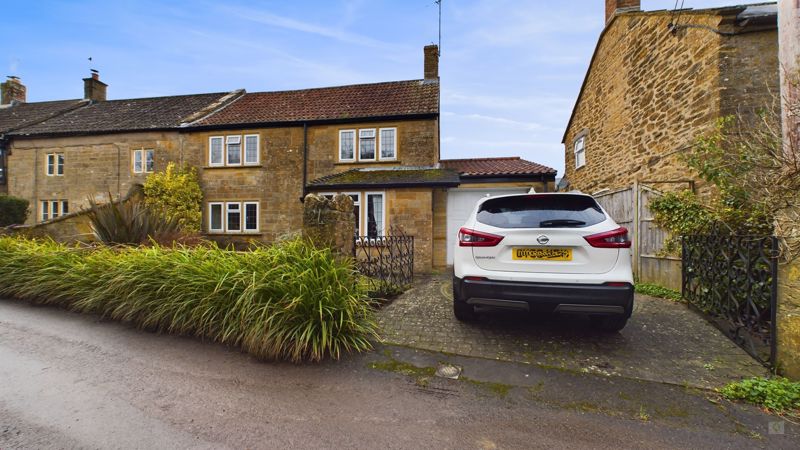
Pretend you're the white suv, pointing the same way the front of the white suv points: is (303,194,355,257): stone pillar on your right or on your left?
on your left

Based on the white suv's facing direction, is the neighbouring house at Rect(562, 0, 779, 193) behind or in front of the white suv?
in front

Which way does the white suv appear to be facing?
away from the camera

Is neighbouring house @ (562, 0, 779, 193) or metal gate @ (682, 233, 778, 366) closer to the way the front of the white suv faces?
the neighbouring house

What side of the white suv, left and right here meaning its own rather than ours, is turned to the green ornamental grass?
left

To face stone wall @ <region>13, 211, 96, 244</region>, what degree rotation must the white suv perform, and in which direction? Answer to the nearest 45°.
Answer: approximately 90° to its left

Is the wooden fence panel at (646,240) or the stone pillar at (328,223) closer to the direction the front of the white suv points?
the wooden fence panel

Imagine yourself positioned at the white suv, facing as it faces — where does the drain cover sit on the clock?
The drain cover is roughly at 8 o'clock from the white suv.

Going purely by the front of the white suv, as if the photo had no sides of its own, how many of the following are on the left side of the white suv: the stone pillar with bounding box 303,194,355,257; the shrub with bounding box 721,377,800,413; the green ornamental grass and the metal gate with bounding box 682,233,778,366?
2

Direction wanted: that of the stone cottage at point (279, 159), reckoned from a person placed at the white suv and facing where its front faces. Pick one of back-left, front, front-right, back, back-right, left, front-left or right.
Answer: front-left

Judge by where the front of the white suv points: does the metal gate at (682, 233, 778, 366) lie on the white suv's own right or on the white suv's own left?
on the white suv's own right
